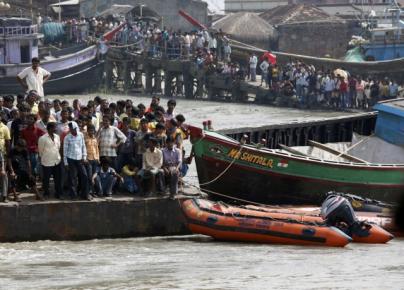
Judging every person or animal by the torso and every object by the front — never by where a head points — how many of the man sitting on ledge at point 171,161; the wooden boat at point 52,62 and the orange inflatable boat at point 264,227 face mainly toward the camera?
1

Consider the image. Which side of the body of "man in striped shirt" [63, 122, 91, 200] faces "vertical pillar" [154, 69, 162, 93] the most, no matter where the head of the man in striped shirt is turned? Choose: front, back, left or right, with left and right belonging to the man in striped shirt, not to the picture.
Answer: back

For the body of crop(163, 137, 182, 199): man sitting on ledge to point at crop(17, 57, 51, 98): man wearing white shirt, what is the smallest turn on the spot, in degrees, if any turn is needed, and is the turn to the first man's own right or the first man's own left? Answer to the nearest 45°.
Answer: approximately 135° to the first man's own right

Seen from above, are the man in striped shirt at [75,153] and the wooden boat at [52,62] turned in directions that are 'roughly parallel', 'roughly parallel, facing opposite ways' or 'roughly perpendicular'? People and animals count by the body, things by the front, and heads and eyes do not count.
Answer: roughly perpendicular

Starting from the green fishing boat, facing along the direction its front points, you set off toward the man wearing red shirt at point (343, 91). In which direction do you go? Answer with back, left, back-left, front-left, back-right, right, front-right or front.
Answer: right

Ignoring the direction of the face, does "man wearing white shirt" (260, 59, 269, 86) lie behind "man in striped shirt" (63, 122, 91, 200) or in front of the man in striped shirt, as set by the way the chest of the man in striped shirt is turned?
behind

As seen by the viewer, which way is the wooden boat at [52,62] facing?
to the viewer's right

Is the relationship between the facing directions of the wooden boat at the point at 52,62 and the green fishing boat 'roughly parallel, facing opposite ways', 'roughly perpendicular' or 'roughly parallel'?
roughly parallel, facing opposite ways

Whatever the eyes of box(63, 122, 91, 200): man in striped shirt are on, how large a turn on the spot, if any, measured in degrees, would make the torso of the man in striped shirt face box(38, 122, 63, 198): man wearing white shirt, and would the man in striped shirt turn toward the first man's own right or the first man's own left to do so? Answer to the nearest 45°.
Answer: approximately 90° to the first man's own right

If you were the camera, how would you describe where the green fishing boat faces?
facing to the left of the viewer

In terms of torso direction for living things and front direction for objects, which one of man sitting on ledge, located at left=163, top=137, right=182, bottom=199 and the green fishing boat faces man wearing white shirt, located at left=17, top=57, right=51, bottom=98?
the green fishing boat

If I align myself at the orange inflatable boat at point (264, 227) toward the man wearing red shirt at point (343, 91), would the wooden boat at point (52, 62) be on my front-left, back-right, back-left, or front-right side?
front-left

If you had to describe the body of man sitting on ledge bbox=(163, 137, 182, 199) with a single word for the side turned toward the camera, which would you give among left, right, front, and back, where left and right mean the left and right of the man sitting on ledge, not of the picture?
front

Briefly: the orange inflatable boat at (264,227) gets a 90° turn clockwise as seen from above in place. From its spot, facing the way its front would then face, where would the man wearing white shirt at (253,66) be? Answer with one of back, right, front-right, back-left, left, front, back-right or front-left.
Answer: front-left

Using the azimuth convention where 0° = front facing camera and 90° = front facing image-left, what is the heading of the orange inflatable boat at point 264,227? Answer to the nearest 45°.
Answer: approximately 135°

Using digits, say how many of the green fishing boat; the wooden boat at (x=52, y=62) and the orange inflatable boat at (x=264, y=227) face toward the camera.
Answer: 0

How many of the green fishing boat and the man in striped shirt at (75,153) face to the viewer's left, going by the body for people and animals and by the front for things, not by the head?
1

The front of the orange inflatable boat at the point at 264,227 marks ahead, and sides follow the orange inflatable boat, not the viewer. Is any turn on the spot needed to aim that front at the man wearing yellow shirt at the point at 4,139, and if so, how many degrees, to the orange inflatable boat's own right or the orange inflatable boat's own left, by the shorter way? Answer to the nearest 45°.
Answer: approximately 45° to the orange inflatable boat's own left
